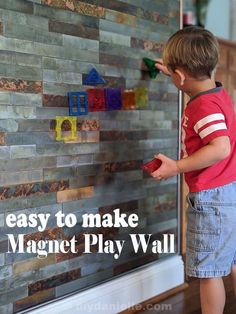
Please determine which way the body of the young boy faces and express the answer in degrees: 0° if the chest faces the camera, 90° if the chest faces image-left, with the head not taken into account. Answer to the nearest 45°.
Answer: approximately 90°

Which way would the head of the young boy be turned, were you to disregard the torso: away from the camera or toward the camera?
away from the camera
